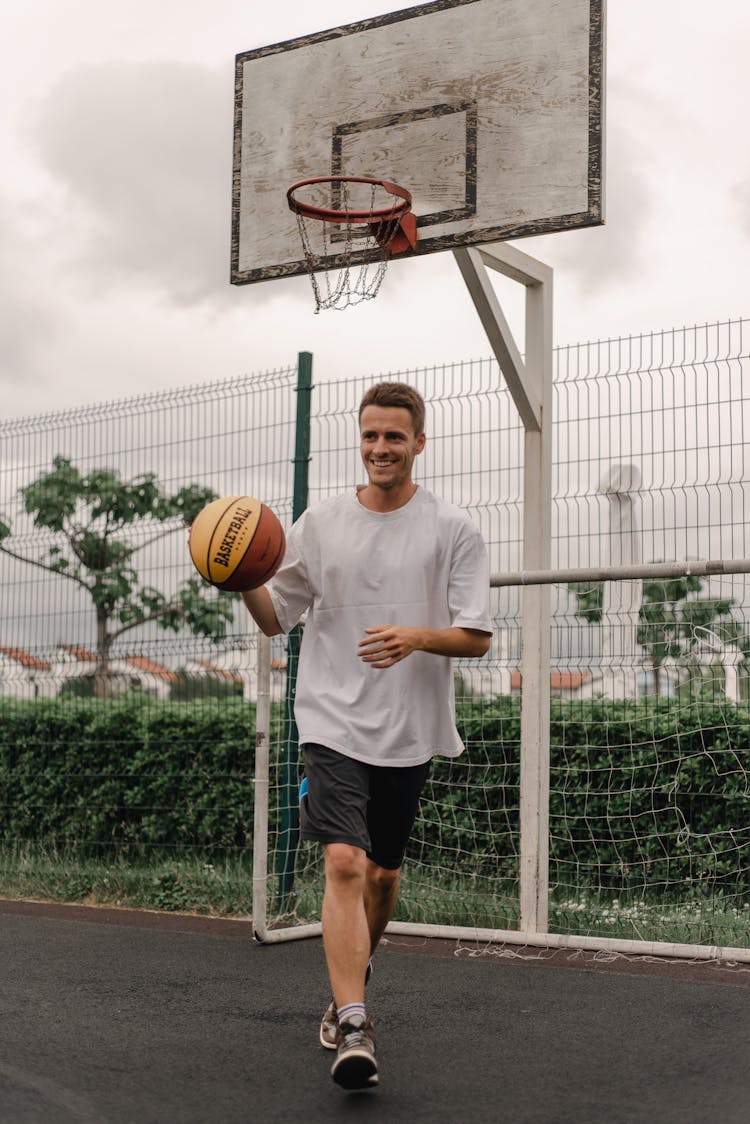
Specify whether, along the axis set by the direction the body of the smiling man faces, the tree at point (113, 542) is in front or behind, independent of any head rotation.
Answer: behind

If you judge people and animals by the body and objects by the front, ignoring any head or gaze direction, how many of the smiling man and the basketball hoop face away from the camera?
0

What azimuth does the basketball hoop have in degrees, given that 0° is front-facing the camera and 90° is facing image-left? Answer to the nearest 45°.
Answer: approximately 45°

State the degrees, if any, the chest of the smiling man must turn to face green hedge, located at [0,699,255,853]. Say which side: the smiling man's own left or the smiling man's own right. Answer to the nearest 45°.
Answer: approximately 180°

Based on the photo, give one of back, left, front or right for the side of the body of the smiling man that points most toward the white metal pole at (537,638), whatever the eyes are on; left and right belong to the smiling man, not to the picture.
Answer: back

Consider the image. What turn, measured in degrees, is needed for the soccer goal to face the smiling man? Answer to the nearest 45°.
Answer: approximately 45° to its left

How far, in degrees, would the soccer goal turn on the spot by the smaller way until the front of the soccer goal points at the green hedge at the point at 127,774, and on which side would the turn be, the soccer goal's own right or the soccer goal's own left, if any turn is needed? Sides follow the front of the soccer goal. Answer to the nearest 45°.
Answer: approximately 90° to the soccer goal's own right

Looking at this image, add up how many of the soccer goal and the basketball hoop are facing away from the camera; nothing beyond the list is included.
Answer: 0

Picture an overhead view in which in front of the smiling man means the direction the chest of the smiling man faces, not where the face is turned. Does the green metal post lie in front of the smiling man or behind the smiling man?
behind

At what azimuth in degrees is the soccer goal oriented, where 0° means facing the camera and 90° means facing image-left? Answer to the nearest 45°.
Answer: approximately 45°

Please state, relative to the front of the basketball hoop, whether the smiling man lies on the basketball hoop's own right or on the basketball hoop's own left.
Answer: on the basketball hoop's own left

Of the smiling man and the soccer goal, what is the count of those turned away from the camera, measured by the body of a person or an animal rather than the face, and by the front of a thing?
0
